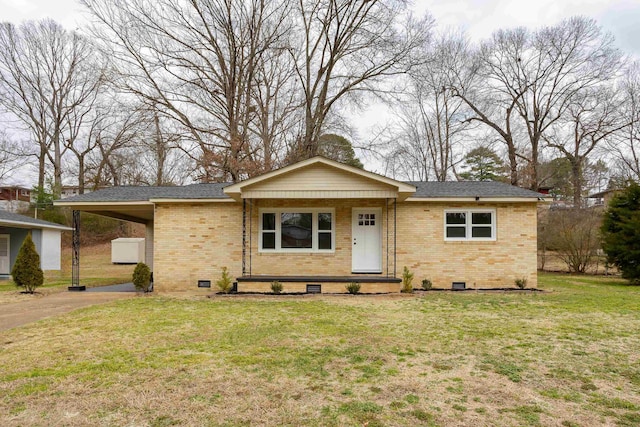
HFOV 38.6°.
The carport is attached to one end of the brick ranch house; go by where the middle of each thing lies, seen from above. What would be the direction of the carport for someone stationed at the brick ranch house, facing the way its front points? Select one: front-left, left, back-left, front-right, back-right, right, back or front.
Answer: right

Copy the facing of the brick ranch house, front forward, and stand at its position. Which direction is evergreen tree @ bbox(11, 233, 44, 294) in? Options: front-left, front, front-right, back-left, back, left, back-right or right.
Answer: right

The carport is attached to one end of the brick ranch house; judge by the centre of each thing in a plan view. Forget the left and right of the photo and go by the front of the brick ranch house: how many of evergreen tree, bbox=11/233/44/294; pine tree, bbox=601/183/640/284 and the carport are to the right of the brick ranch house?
2

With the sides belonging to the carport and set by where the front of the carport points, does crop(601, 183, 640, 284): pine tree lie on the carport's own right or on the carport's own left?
on the carport's own left

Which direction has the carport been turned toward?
toward the camera

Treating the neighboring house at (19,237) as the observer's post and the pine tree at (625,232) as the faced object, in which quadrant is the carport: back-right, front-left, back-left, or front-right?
front-right

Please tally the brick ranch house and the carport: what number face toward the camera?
2

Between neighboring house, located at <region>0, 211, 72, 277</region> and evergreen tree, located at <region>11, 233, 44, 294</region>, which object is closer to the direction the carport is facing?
the evergreen tree
